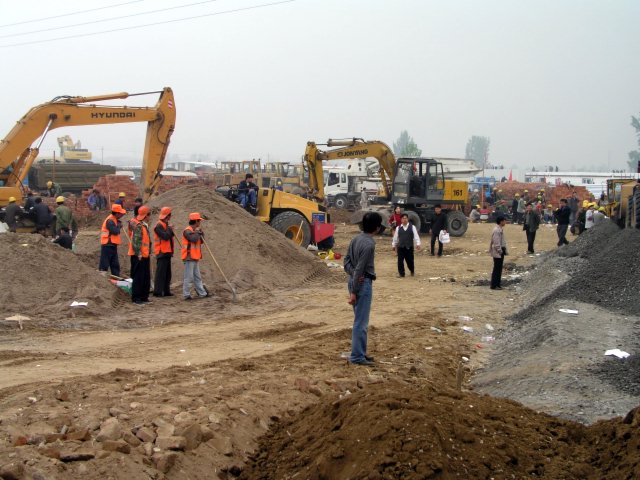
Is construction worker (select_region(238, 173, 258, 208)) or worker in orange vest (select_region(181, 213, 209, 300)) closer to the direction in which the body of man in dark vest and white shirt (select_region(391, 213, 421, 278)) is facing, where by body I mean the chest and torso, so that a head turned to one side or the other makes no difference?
the worker in orange vest

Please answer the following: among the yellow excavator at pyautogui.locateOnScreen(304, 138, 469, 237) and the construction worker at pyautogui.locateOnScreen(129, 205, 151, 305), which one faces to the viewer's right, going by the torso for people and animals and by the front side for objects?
the construction worker

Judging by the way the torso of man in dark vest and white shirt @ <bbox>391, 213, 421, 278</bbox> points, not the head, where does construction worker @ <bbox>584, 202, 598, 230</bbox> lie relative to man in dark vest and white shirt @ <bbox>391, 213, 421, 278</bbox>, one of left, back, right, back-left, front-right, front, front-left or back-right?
back-left

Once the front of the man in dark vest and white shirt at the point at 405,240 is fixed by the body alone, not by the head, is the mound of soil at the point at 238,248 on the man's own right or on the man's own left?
on the man's own right

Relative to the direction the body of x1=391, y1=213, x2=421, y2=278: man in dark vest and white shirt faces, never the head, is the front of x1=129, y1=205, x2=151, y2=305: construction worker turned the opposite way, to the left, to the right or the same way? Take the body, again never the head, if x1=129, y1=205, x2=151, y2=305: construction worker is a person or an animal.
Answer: to the left

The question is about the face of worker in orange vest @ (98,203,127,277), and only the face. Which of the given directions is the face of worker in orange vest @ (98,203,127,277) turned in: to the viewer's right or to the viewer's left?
to the viewer's right

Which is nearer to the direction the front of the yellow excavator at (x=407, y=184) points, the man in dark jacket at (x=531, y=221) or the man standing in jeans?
the man standing in jeans

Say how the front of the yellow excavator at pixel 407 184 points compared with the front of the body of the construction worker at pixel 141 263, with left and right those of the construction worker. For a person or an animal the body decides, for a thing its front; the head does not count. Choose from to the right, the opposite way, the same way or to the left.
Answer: the opposite way

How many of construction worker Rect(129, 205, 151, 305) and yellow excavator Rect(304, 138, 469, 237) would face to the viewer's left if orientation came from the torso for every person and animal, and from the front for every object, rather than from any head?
1

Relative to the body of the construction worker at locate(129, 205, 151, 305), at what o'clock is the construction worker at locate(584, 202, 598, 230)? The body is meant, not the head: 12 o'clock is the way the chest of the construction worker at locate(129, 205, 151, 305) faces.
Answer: the construction worker at locate(584, 202, 598, 230) is roughly at 11 o'clock from the construction worker at locate(129, 205, 151, 305).

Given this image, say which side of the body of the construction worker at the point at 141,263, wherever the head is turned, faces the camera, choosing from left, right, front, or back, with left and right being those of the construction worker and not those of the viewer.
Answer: right

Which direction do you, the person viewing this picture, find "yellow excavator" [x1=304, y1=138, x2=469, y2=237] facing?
facing to the left of the viewer
